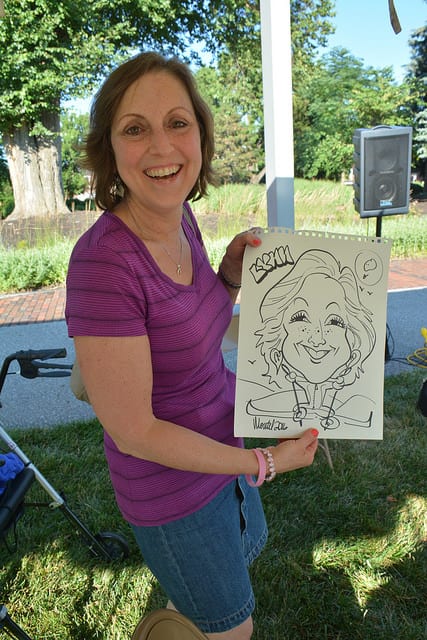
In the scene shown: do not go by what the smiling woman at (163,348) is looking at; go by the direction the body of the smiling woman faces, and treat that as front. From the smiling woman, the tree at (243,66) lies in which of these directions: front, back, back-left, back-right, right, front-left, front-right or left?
back-left

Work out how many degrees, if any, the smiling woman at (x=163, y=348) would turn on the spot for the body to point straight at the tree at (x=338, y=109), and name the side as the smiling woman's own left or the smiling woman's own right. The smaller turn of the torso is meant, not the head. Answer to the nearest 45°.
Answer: approximately 135° to the smiling woman's own left

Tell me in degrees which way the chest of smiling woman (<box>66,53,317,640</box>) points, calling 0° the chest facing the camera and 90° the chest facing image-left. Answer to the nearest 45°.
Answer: approximately 315°
